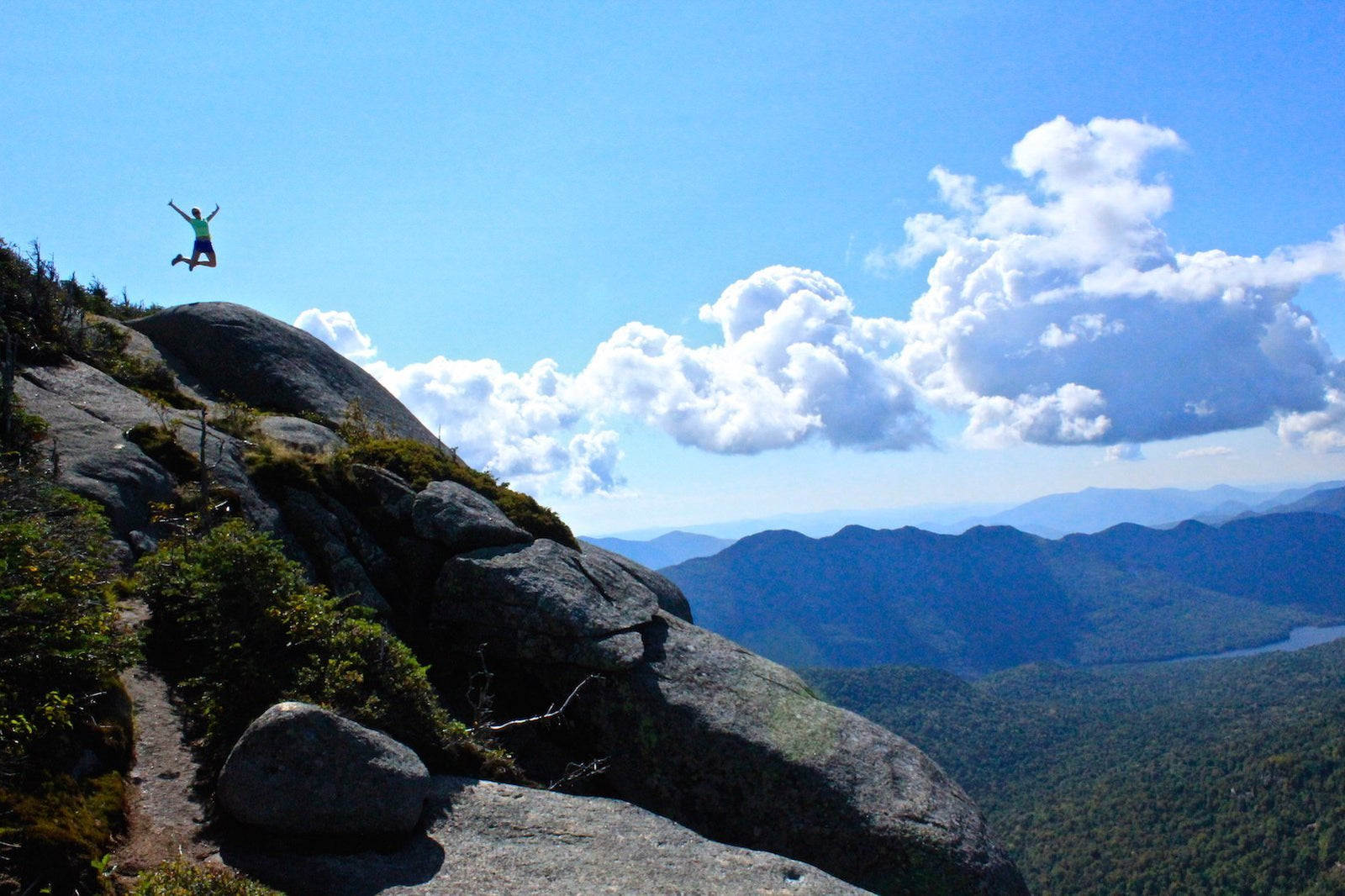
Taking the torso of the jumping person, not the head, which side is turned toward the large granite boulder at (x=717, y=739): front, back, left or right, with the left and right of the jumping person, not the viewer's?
front

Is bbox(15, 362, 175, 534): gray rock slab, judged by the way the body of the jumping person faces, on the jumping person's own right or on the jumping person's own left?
on the jumping person's own right

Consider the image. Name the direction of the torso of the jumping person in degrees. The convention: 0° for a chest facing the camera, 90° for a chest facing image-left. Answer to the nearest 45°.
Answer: approximately 315°

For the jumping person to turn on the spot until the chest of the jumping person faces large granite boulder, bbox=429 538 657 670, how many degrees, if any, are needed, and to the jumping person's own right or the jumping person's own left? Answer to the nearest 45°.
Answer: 0° — they already face it

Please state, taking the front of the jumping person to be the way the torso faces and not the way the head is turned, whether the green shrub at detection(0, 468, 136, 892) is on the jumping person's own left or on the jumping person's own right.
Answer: on the jumping person's own right

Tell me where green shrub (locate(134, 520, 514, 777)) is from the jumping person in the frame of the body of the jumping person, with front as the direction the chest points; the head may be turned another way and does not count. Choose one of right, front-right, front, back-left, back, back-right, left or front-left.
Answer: front-right

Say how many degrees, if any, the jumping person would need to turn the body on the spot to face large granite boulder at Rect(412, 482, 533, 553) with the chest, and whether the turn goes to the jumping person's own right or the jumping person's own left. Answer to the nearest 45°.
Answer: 0° — they already face it

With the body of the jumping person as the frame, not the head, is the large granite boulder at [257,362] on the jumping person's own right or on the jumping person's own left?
on the jumping person's own left

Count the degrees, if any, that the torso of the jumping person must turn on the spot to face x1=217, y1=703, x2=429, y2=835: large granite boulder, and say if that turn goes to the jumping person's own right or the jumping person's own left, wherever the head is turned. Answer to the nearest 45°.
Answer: approximately 45° to the jumping person's own right

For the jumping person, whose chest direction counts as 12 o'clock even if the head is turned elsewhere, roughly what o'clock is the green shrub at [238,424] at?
The green shrub is roughly at 1 o'clock from the jumping person.

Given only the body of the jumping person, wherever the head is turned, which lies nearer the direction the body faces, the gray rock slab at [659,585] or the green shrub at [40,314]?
the gray rock slab
